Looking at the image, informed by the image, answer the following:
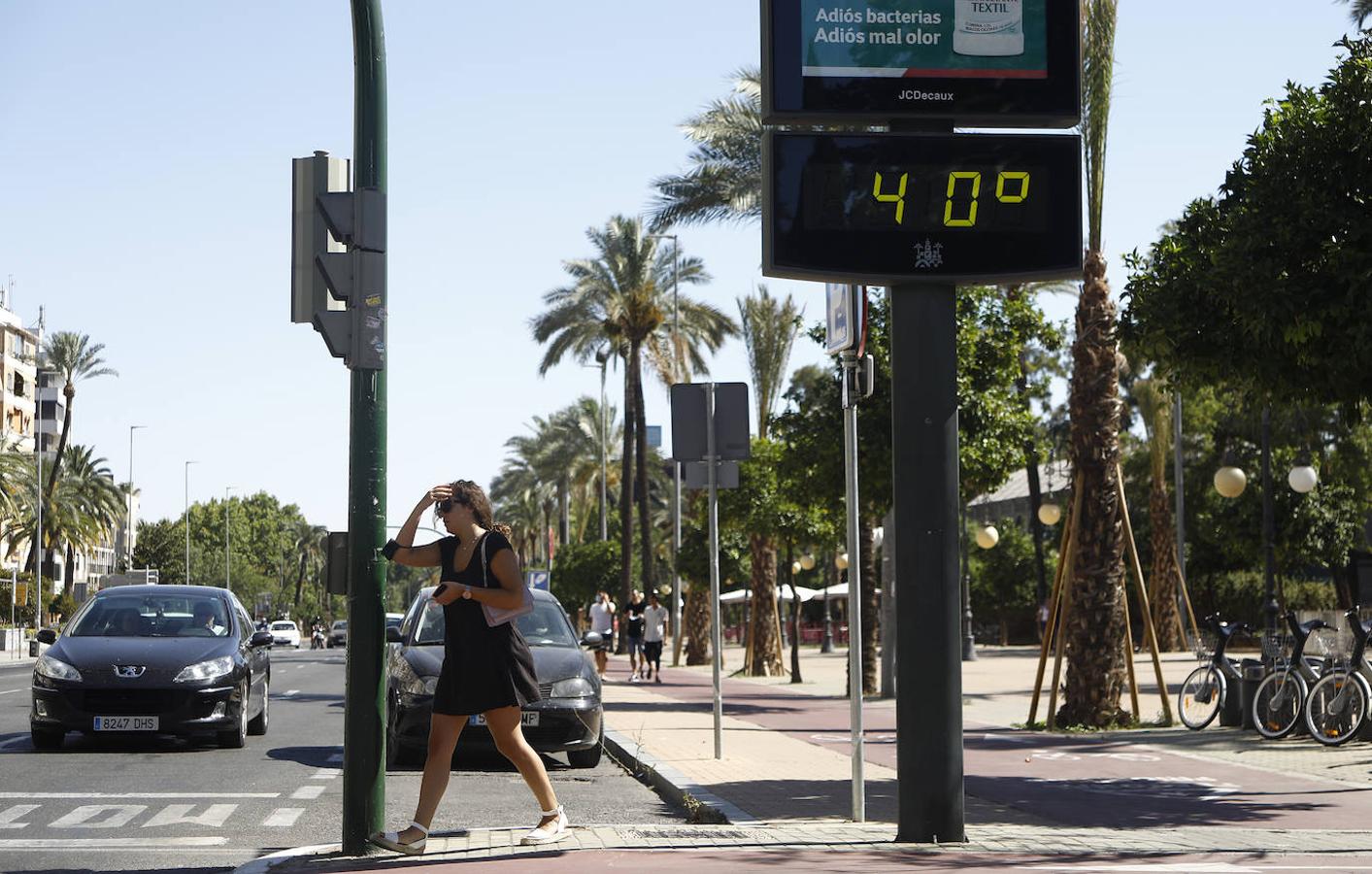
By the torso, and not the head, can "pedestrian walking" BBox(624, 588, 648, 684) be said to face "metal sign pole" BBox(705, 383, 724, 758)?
yes

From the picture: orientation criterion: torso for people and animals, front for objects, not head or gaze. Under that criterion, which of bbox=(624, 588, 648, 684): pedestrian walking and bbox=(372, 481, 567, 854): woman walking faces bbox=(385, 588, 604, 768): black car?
the pedestrian walking

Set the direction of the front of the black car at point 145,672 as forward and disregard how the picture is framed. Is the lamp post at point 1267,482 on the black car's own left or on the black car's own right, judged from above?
on the black car's own left

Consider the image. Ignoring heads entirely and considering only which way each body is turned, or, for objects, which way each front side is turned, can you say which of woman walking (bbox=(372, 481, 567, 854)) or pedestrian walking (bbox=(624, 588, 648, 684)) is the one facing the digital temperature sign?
the pedestrian walking

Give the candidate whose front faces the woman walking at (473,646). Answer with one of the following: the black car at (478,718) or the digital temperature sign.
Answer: the black car

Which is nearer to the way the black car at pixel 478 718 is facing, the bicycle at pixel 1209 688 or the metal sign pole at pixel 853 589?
the metal sign pole

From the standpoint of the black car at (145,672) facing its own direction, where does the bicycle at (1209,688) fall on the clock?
The bicycle is roughly at 9 o'clock from the black car.

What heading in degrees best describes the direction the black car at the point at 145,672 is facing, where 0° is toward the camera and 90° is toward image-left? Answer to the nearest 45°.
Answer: approximately 0°

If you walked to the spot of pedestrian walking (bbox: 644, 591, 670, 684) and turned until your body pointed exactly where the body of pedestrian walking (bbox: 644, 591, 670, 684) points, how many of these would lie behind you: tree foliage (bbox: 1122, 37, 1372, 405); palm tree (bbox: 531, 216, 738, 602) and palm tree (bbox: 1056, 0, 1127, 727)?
1

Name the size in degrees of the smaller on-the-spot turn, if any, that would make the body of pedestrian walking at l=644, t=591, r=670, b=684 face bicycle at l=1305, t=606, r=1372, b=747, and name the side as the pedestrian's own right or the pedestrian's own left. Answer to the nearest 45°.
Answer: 0° — they already face it
